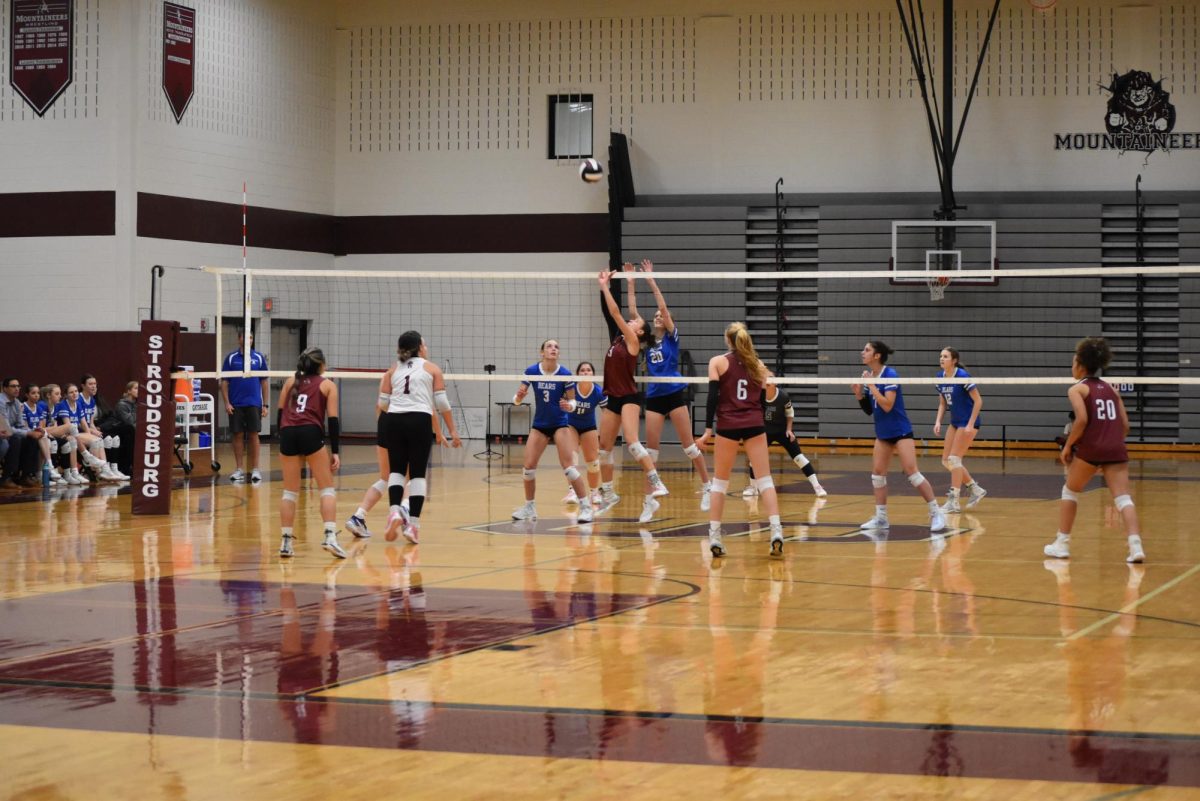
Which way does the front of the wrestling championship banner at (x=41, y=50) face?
toward the camera

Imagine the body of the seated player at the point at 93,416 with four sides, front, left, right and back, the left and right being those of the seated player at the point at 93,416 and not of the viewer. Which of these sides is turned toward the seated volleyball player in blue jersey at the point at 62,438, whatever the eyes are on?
right

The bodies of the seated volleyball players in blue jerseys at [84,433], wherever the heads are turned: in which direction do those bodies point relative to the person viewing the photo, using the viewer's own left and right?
facing the viewer and to the right of the viewer

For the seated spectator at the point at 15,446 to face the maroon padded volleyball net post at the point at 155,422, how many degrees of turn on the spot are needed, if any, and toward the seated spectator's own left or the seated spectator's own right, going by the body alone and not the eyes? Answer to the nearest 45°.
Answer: approximately 45° to the seated spectator's own right

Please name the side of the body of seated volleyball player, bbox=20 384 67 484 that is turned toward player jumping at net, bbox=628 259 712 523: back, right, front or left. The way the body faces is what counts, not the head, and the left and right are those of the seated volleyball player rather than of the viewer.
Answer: front

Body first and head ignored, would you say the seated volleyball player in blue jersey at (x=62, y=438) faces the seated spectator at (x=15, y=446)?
no

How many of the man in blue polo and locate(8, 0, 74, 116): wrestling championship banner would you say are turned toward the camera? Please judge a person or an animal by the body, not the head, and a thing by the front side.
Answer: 2

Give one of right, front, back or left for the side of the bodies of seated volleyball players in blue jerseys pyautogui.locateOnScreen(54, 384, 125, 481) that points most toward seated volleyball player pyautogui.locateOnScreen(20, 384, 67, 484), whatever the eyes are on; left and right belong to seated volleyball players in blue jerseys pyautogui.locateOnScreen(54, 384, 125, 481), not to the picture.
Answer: right

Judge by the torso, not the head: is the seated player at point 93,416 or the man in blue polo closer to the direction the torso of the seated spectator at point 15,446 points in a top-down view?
the man in blue polo

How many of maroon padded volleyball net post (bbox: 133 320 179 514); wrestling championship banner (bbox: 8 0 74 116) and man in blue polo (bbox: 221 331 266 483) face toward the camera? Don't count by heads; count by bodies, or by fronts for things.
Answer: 3

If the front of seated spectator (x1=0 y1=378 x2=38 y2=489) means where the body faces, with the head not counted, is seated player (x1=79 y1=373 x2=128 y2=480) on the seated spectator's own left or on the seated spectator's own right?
on the seated spectator's own left

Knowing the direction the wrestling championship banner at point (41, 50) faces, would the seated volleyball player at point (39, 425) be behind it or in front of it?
in front

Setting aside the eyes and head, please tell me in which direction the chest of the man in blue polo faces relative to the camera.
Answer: toward the camera

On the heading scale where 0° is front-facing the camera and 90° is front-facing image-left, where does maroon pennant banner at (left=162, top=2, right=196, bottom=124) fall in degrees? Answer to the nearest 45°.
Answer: approximately 315°

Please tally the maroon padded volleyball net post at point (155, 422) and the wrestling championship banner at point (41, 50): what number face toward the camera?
2

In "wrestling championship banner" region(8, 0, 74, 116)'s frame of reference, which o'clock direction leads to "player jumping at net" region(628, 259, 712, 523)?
The player jumping at net is roughly at 11 o'clock from the wrestling championship banner.
